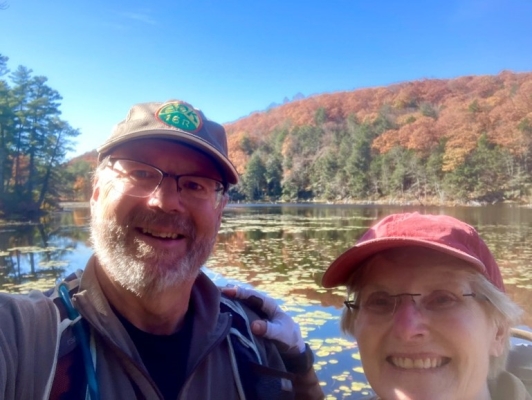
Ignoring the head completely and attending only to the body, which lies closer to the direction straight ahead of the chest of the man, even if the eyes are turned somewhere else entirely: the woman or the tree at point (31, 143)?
the woman

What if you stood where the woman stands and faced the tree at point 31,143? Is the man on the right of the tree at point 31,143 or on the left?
left

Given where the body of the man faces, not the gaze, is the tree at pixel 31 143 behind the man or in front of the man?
behind

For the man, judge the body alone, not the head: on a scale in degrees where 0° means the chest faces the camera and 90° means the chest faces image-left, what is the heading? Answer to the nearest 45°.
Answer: approximately 0°

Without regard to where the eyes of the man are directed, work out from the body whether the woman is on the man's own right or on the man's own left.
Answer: on the man's own left
